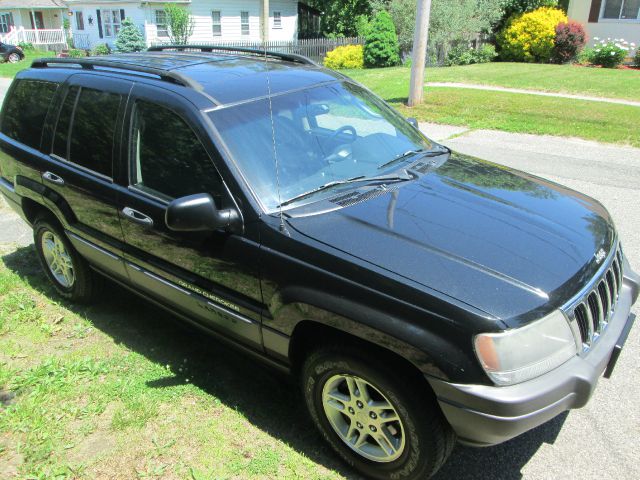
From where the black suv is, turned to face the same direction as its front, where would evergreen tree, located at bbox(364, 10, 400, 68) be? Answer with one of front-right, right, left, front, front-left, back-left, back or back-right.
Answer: back-left

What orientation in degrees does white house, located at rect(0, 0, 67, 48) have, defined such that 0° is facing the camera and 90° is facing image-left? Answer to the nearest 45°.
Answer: approximately 0°

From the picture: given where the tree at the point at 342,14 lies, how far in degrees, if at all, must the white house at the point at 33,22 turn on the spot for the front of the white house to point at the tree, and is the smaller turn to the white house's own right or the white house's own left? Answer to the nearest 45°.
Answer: approximately 45° to the white house's own left

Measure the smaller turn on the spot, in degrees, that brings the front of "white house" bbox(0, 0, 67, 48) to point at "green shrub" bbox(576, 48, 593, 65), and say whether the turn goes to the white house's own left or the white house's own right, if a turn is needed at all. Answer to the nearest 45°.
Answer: approximately 45° to the white house's own left

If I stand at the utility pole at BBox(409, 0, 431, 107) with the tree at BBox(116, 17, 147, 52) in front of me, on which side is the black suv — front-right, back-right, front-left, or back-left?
back-left

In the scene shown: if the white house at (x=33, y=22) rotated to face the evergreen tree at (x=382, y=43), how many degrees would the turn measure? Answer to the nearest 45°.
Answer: approximately 45° to its left

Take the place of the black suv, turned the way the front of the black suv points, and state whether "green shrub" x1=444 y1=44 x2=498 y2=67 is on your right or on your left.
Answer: on your left

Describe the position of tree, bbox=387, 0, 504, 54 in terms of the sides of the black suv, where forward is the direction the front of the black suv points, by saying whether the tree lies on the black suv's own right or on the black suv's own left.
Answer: on the black suv's own left

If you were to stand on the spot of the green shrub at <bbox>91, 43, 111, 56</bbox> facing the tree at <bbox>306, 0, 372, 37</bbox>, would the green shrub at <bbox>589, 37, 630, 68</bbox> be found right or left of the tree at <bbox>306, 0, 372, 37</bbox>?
right
